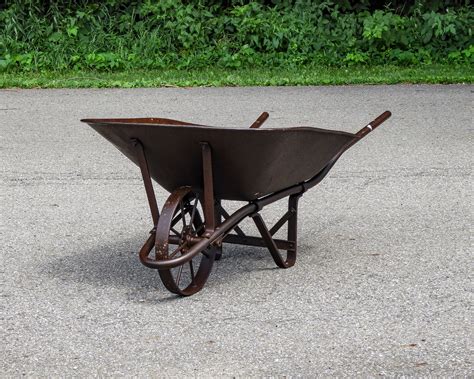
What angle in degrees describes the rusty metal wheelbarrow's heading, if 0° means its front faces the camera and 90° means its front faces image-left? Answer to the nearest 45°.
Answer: approximately 45°
